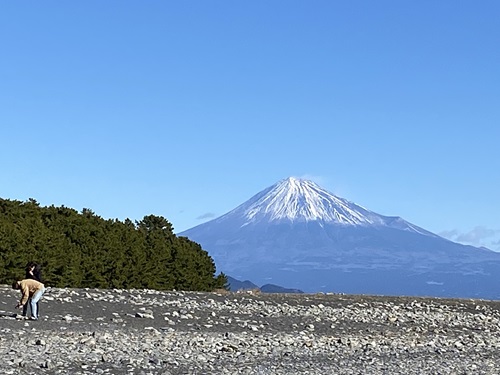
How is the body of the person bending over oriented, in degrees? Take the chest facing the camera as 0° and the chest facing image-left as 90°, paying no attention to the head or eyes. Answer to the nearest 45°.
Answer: approximately 90°
